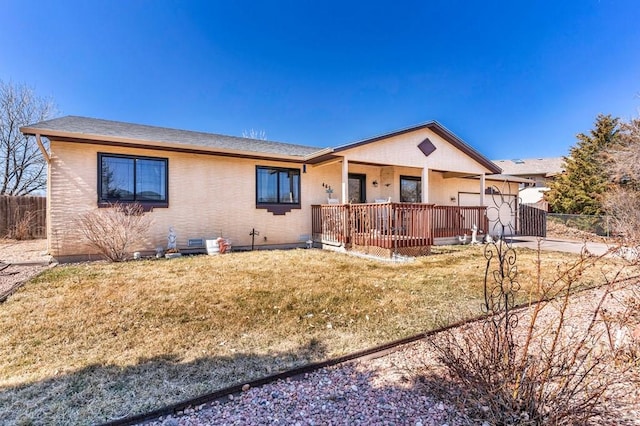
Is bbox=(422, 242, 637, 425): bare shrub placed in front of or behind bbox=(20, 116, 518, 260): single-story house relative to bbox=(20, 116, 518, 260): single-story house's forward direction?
in front

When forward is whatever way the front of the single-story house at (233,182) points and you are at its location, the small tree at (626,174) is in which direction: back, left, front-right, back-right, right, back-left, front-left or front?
front-left

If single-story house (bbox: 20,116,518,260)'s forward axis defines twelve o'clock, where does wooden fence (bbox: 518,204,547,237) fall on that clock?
The wooden fence is roughly at 10 o'clock from the single-story house.

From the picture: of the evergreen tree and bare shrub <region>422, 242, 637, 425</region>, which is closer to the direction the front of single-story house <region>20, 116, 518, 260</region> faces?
the bare shrub

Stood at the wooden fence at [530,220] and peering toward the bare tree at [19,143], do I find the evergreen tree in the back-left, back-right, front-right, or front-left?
back-right

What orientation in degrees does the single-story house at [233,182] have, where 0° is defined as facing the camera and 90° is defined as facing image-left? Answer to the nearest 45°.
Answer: approximately 315°

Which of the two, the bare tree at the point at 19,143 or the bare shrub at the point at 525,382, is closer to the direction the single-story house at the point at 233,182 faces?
the bare shrub

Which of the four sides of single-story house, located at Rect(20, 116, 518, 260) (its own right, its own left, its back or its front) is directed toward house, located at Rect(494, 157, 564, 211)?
left
